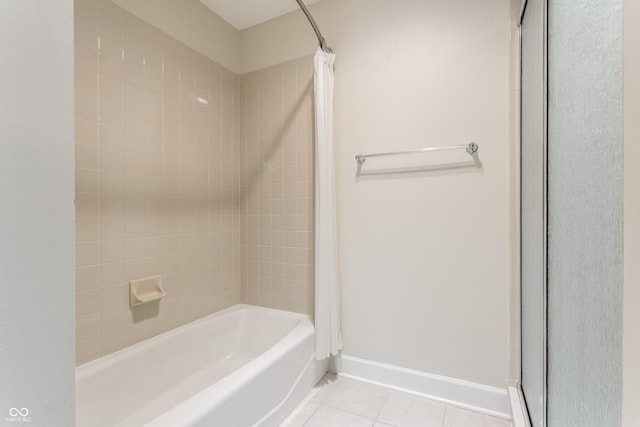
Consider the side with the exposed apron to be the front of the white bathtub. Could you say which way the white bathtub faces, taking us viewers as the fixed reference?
facing the viewer and to the right of the viewer
